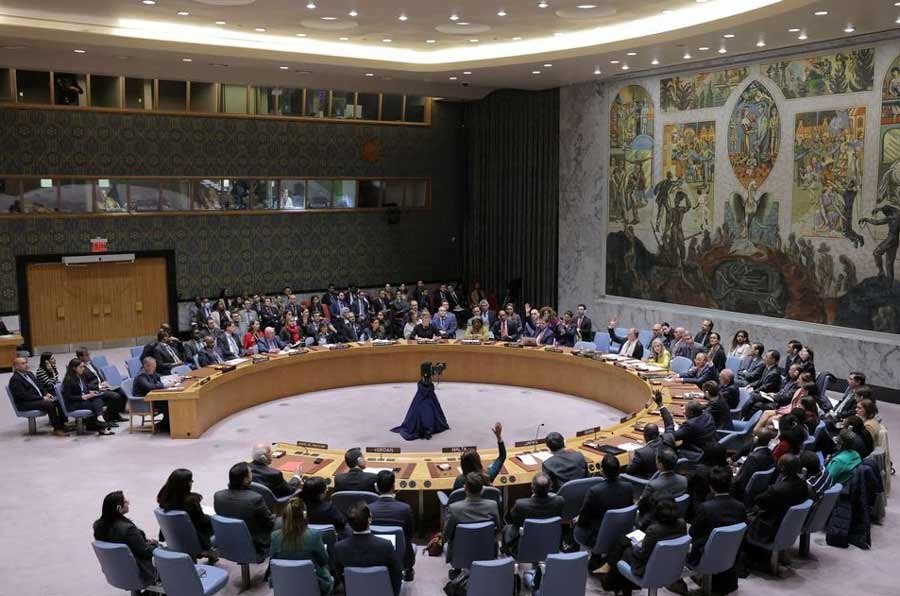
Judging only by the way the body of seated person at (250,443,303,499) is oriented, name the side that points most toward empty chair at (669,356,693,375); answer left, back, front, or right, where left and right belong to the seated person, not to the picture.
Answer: front

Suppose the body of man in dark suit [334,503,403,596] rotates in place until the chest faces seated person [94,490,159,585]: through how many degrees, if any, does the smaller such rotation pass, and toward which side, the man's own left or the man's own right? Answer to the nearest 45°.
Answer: approximately 90° to the man's own left

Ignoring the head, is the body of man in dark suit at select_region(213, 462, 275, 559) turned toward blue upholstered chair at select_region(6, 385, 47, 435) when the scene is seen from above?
no

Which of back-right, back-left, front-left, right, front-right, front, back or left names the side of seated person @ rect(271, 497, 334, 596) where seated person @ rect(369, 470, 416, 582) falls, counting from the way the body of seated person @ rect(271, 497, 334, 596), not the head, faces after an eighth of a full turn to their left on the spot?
right

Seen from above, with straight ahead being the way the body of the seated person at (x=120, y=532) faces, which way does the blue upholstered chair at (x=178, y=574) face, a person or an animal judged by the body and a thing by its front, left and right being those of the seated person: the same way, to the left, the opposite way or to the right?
the same way

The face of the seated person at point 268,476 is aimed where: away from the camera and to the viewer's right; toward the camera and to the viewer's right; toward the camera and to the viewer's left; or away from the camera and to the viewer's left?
away from the camera and to the viewer's right

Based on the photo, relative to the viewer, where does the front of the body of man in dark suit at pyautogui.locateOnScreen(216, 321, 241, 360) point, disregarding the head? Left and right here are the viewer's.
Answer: facing the viewer and to the right of the viewer

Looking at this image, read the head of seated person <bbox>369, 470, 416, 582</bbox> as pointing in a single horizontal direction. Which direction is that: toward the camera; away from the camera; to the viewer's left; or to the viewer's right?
away from the camera

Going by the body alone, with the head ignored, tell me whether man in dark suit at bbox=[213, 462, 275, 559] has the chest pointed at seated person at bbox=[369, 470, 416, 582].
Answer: no

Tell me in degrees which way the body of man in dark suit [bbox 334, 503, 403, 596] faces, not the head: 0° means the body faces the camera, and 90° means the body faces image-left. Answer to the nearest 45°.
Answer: approximately 180°

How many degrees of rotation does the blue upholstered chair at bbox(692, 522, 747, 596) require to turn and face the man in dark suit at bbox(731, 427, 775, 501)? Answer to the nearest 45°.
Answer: approximately 45° to its right

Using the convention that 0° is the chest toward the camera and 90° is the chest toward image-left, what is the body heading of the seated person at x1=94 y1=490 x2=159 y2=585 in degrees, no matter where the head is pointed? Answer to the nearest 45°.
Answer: approximately 225°

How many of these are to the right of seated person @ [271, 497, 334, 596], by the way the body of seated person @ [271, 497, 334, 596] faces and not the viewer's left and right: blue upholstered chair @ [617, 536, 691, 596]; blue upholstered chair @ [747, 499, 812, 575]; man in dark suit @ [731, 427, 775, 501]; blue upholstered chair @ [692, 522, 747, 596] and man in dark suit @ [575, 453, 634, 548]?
5

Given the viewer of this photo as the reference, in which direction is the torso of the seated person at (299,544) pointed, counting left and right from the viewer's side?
facing away from the viewer

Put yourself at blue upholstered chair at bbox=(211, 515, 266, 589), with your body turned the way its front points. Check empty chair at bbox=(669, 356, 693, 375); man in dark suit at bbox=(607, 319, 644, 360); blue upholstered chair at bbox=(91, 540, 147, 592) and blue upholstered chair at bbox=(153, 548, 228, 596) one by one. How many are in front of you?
2

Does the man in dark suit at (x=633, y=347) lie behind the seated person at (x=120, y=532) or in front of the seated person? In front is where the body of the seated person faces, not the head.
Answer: in front

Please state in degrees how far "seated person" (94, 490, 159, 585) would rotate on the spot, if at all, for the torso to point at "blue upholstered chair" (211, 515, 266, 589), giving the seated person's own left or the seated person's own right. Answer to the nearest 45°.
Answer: approximately 45° to the seated person's own right
